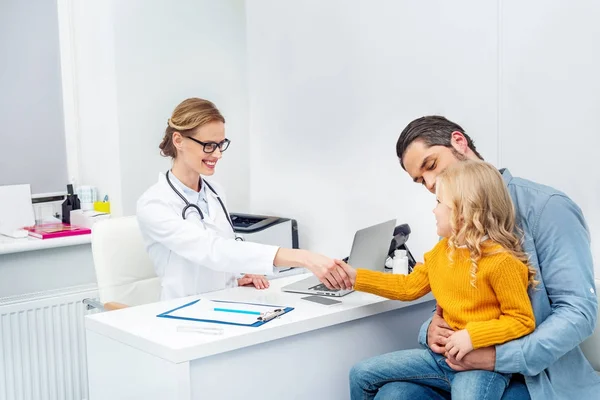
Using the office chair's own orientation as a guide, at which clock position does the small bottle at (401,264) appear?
The small bottle is roughly at 11 o'clock from the office chair.

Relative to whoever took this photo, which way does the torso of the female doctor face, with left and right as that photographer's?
facing the viewer and to the right of the viewer

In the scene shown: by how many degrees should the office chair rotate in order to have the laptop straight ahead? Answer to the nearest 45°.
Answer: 0° — it already faces it

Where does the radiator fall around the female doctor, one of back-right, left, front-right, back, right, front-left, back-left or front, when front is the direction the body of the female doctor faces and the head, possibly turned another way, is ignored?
back

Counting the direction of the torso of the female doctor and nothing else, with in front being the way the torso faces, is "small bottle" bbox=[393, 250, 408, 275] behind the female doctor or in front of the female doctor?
in front

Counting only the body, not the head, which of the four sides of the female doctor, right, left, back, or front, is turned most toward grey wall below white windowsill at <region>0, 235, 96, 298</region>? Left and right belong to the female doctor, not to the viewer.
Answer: back

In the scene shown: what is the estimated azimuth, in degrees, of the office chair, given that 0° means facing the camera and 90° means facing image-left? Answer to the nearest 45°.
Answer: approximately 315°

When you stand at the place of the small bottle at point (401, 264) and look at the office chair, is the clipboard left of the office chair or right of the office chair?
left

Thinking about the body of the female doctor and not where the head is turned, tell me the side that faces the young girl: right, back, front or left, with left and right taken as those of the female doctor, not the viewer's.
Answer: front

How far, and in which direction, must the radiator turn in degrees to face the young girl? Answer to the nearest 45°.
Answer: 0° — it already faces them

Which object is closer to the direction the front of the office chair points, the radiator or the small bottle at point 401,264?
the small bottle

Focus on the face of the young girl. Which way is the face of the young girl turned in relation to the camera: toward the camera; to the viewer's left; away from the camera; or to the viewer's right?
to the viewer's left

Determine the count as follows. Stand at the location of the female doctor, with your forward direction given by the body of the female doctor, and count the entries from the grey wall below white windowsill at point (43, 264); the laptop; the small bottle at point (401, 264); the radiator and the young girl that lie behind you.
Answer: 2

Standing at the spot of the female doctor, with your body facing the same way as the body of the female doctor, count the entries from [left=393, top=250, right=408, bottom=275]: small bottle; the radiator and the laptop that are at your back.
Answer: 1

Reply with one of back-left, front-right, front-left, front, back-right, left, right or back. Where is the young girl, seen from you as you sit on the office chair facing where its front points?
front
